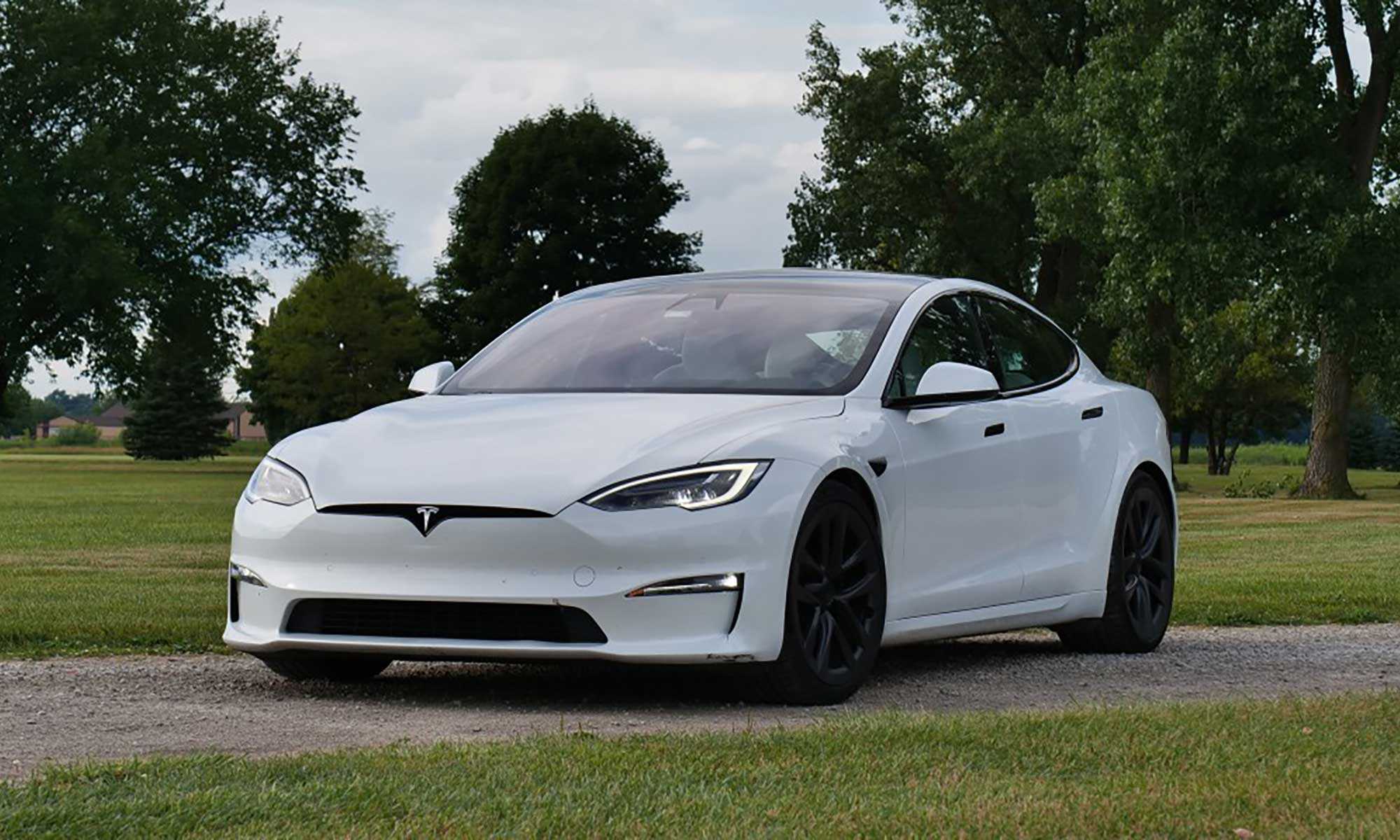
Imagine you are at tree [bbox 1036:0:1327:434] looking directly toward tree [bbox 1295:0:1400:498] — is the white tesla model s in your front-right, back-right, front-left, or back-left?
back-right

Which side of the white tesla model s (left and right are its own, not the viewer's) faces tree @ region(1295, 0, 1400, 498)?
back

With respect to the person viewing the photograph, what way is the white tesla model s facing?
facing the viewer and to the left of the viewer

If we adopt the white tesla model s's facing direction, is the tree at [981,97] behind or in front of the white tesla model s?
behind
